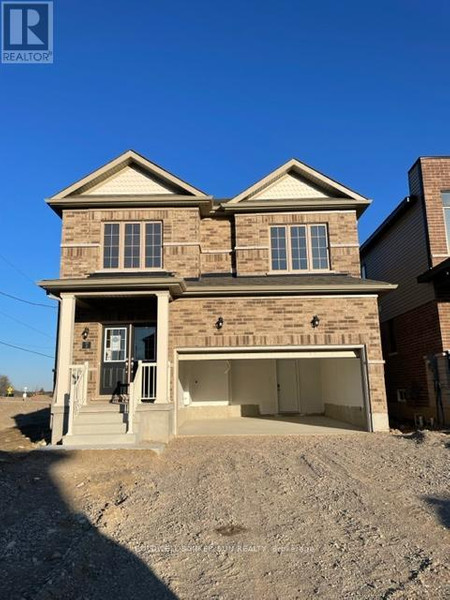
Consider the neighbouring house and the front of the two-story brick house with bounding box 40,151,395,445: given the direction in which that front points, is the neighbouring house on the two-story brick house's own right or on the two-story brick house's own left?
on the two-story brick house's own left

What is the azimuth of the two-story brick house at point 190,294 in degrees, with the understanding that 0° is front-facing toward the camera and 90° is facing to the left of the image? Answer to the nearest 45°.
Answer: approximately 0°
